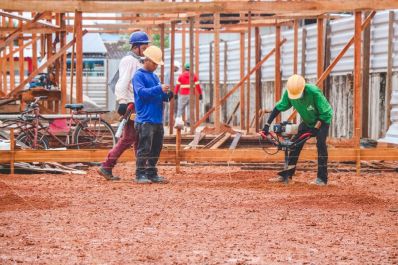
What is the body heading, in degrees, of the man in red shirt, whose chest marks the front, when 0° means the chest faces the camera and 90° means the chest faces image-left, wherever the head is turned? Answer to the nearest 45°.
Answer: approximately 180°

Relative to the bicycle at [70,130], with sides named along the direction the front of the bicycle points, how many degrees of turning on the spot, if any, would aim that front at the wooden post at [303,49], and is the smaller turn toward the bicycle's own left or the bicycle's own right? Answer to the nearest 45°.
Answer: approximately 135° to the bicycle's own right

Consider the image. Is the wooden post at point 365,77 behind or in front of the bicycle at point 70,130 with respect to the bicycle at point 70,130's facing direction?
behind

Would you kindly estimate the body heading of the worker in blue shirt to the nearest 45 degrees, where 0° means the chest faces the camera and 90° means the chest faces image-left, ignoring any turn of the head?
approximately 270°

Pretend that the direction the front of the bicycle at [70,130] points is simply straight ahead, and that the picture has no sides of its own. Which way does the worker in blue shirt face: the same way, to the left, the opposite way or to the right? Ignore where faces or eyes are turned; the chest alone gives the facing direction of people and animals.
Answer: the opposite way

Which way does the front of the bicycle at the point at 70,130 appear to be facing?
to the viewer's left

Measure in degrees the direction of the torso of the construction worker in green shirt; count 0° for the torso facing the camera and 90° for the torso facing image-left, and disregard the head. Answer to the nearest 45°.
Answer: approximately 45°

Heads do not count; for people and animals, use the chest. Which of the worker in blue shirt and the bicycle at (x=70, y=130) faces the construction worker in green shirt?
the worker in blue shirt

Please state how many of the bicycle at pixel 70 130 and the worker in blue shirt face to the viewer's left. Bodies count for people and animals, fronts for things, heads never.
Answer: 1
